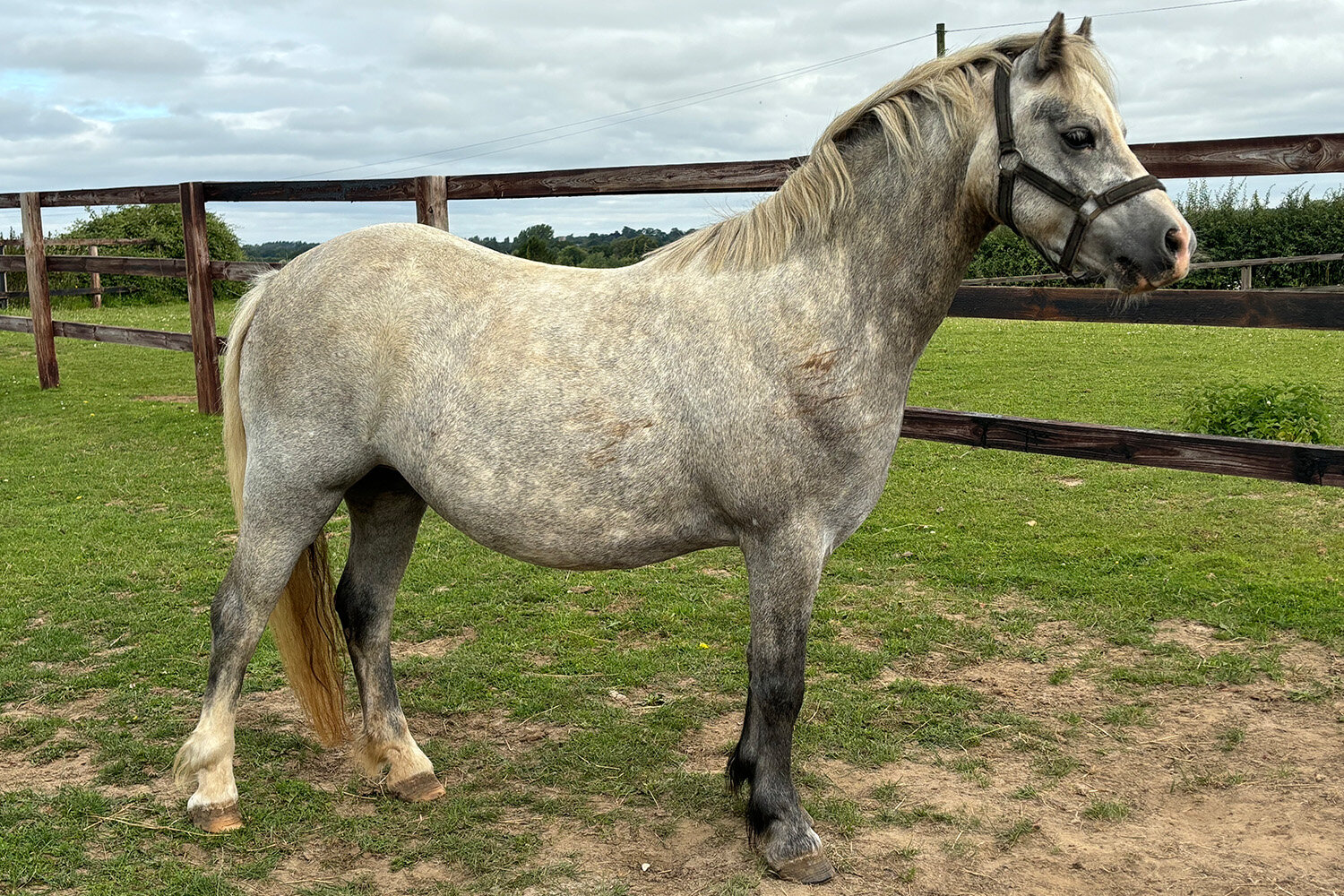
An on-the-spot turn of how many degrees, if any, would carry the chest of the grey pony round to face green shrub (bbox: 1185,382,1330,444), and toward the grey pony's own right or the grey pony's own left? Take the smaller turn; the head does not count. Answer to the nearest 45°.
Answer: approximately 45° to the grey pony's own left

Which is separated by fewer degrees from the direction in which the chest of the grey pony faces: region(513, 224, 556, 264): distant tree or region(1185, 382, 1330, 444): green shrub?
the green shrub

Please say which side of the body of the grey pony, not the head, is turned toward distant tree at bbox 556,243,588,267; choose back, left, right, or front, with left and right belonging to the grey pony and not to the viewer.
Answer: left

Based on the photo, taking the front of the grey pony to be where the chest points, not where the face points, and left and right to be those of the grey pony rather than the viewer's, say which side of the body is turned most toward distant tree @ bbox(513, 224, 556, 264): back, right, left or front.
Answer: left

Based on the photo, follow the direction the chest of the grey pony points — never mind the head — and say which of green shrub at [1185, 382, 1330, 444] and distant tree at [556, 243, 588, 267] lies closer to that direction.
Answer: the green shrub

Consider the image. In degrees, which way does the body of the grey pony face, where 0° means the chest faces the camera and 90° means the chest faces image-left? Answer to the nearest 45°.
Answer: approximately 270°
